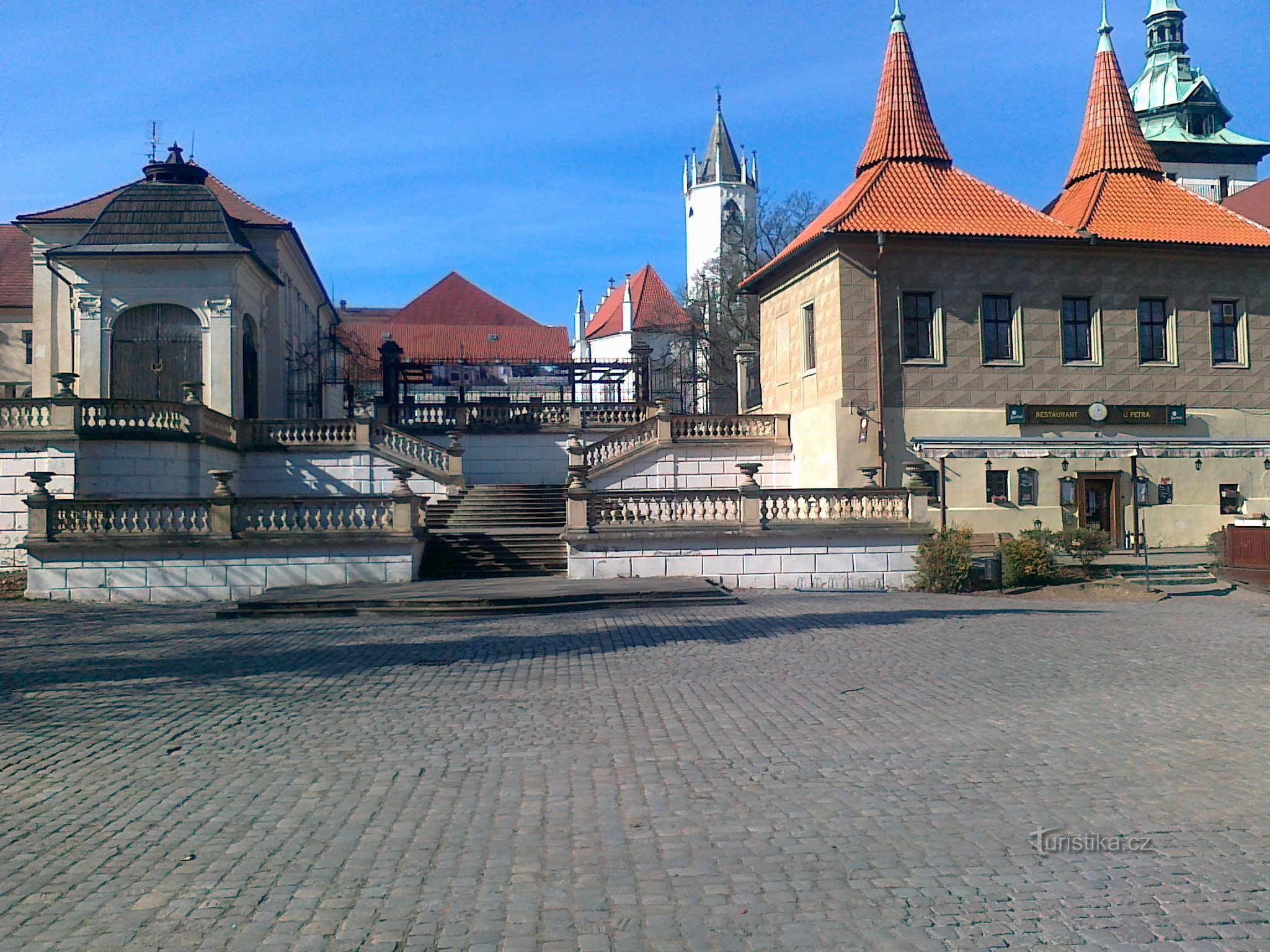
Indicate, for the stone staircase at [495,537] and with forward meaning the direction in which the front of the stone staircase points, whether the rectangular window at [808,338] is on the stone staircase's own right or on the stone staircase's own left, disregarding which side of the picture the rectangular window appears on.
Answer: on the stone staircase's own left

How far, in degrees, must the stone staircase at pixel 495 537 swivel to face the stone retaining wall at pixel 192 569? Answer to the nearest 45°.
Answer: approximately 45° to its right

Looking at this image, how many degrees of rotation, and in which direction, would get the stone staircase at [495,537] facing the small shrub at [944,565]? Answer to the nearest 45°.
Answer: approximately 45° to its left

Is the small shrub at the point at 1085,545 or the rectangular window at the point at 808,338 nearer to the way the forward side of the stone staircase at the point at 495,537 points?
the small shrub

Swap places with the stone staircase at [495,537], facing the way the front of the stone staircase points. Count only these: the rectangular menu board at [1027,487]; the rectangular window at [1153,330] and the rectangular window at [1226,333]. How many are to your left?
3

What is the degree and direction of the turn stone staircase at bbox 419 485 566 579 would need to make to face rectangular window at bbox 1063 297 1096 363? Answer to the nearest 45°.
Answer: approximately 90° to its left

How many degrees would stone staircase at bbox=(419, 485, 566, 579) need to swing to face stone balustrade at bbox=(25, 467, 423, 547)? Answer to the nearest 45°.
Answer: approximately 45° to its right

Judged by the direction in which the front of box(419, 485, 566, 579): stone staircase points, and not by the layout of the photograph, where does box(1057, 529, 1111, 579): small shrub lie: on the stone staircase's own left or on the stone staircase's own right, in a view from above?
on the stone staircase's own left

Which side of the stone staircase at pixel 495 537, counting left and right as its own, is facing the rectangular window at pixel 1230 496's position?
left

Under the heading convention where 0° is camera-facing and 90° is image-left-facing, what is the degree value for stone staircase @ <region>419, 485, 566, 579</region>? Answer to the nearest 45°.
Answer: approximately 0°

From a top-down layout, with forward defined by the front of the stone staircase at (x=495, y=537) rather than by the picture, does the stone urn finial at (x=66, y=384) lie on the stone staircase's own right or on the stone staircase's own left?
on the stone staircase's own right
